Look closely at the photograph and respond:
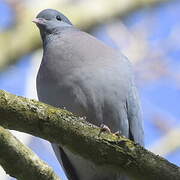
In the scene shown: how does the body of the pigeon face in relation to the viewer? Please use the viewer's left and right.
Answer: facing the viewer and to the left of the viewer
